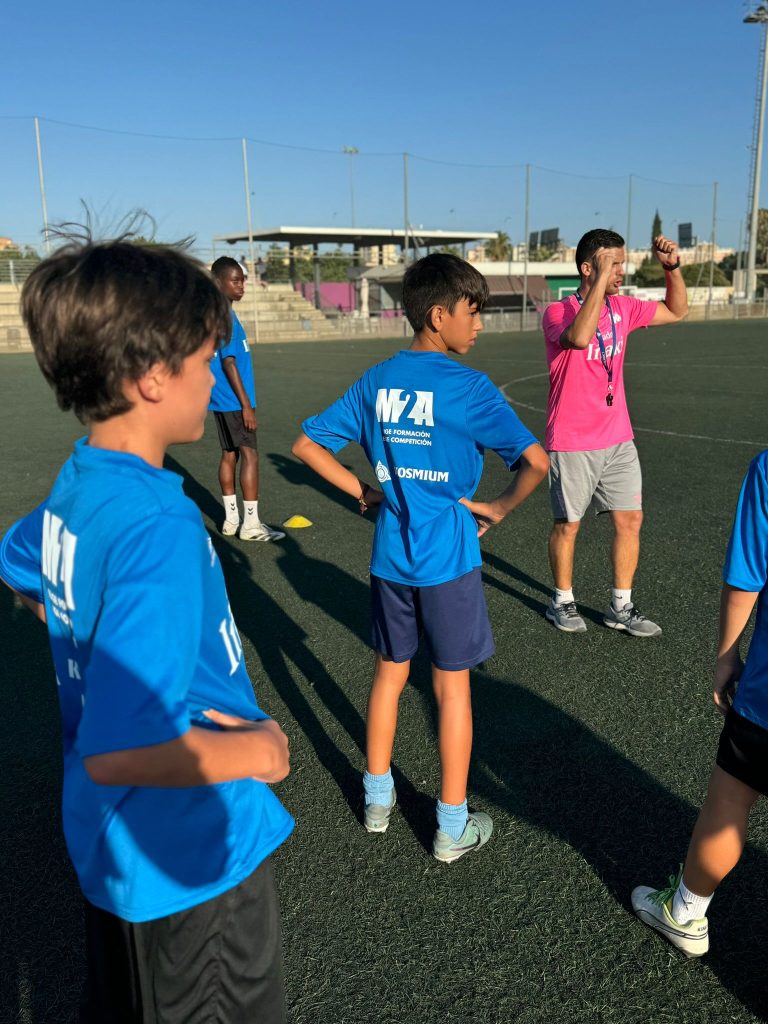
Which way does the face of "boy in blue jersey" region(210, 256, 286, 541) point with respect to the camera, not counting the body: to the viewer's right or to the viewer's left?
to the viewer's right

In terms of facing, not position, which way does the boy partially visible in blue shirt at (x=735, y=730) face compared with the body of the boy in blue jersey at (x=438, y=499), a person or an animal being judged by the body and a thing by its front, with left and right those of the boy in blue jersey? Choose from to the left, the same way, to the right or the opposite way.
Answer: to the left

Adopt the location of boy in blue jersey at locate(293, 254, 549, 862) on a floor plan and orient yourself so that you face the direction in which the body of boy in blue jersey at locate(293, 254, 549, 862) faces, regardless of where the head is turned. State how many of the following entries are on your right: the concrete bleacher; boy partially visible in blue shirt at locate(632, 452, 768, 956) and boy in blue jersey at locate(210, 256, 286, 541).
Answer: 1

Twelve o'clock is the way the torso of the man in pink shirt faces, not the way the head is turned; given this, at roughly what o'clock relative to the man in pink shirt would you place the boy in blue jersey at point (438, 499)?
The boy in blue jersey is roughly at 2 o'clock from the man in pink shirt.

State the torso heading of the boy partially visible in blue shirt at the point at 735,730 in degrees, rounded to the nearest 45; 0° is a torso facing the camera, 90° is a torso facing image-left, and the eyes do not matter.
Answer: approximately 135°

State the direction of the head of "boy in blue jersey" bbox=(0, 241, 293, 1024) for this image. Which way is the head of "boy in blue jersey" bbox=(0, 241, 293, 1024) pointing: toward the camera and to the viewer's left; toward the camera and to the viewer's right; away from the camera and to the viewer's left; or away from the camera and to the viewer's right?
away from the camera and to the viewer's right

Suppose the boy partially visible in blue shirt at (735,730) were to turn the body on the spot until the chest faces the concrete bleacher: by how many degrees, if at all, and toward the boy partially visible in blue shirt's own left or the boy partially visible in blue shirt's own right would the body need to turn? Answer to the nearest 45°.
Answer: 0° — they already face it

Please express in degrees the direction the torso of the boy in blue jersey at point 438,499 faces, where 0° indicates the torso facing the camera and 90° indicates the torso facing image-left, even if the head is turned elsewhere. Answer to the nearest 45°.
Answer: approximately 225°

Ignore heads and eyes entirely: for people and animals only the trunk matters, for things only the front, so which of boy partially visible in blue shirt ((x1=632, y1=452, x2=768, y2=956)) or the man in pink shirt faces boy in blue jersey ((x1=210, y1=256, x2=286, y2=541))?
the boy partially visible in blue shirt

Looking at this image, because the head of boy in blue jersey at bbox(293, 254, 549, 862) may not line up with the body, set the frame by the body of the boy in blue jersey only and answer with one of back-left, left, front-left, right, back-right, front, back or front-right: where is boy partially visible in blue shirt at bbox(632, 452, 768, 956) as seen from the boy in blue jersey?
right

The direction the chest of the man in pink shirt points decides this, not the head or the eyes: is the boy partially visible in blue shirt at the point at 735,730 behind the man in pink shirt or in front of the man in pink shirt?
in front

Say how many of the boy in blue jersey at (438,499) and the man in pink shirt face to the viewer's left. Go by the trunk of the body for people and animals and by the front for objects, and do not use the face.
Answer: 0

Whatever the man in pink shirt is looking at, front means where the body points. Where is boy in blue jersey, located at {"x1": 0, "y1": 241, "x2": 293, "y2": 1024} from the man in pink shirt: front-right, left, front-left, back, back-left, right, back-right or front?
front-right
